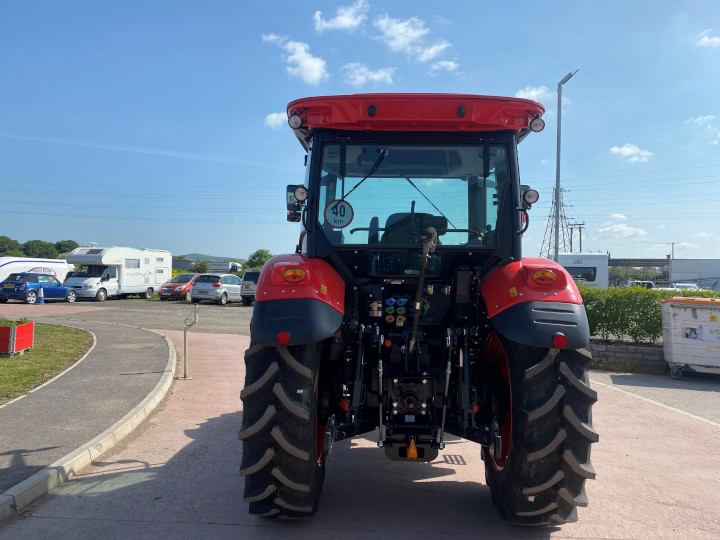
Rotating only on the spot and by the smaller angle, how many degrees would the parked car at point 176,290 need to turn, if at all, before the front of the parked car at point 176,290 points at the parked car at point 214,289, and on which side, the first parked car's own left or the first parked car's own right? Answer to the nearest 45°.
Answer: approximately 90° to the first parked car's own left

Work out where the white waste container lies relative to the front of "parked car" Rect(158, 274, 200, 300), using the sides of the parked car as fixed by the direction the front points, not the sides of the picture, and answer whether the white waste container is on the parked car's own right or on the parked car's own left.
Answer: on the parked car's own left

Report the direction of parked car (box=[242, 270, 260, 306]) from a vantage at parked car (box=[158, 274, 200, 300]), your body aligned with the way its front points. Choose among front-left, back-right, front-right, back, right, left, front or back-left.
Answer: left

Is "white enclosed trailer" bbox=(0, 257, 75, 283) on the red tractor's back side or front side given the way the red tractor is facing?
on the front side

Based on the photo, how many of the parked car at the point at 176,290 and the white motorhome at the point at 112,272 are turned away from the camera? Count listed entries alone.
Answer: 0

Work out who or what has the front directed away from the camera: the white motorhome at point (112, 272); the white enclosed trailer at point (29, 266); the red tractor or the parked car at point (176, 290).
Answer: the red tractor

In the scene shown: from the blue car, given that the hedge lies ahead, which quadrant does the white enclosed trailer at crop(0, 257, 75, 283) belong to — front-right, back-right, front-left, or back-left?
back-left

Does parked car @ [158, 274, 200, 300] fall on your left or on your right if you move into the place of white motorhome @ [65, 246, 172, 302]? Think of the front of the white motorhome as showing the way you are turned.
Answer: on your left

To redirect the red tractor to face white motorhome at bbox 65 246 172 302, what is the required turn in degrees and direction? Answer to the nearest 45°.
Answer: approximately 45° to its left

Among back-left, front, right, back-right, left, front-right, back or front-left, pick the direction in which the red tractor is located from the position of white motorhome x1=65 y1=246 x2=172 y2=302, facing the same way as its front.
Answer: front-left

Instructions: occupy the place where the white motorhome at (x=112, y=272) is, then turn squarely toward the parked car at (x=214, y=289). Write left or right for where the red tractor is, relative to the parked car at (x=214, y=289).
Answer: right

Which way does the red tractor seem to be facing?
away from the camera
